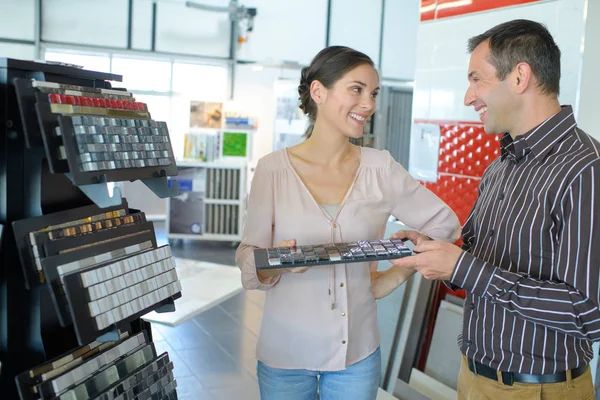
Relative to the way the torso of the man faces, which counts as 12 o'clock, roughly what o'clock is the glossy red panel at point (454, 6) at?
The glossy red panel is roughly at 4 o'clock from the man.

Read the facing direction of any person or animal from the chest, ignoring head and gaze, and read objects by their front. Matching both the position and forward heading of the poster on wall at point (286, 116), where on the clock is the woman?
The woman is roughly at 12 o'clock from the poster on wall.

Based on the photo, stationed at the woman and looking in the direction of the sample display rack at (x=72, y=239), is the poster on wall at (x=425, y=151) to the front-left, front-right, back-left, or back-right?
back-right

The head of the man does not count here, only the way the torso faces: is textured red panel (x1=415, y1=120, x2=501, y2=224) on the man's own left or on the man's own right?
on the man's own right

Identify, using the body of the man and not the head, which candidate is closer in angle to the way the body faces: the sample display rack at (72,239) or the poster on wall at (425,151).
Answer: the sample display rack

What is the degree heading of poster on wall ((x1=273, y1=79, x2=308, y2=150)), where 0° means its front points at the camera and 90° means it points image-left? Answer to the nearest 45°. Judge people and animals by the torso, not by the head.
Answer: approximately 0°

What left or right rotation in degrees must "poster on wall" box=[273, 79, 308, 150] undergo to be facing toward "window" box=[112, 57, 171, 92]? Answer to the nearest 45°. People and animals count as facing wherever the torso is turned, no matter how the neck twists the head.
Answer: approximately 135° to its right

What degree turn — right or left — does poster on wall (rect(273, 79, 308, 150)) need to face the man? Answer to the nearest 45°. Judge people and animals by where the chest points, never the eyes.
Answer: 0° — it already faces them

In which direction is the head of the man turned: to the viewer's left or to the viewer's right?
to the viewer's left

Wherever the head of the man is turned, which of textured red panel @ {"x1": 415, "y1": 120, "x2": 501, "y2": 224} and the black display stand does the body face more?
the black display stand

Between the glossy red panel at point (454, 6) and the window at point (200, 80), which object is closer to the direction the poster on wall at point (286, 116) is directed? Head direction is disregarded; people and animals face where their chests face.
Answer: the glossy red panel

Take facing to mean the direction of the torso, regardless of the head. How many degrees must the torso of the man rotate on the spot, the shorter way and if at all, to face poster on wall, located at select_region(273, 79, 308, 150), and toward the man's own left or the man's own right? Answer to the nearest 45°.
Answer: approximately 90° to the man's own right
